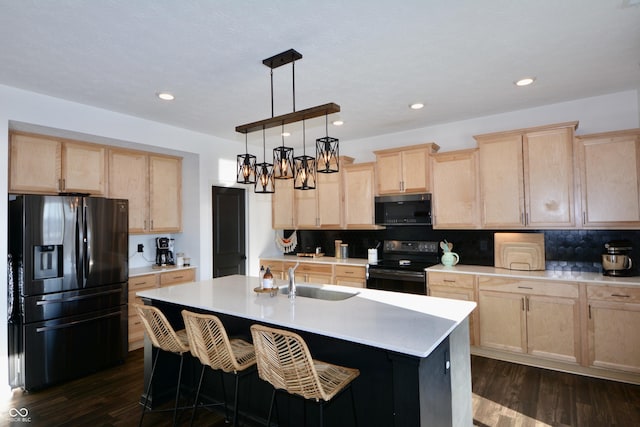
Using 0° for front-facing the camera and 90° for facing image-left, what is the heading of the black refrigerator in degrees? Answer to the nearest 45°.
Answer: approximately 315°

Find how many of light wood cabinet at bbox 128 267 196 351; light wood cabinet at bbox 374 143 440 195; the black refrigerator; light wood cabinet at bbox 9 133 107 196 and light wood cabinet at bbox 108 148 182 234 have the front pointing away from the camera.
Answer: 0

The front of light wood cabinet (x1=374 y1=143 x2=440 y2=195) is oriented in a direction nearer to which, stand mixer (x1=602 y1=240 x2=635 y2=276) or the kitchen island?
the kitchen island

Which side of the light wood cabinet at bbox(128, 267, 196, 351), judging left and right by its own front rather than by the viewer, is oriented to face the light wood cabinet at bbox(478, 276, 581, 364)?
front

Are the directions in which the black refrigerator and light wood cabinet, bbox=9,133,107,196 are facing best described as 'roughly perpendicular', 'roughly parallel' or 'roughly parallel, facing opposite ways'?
roughly parallel

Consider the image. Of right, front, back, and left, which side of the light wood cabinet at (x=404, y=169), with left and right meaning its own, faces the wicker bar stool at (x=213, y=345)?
front

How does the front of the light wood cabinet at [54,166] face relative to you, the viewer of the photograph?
facing the viewer and to the right of the viewer

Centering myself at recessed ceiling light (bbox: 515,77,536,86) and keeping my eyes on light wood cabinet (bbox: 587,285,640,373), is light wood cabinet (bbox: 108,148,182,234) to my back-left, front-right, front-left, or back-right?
back-left

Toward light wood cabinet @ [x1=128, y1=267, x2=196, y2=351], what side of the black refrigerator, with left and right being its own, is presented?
left

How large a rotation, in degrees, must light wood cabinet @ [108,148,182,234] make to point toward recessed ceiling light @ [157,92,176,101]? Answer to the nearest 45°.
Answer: approximately 45° to its right

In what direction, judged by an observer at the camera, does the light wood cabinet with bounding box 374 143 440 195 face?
facing the viewer and to the left of the viewer

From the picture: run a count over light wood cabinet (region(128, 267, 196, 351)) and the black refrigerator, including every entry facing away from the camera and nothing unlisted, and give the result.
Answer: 0
